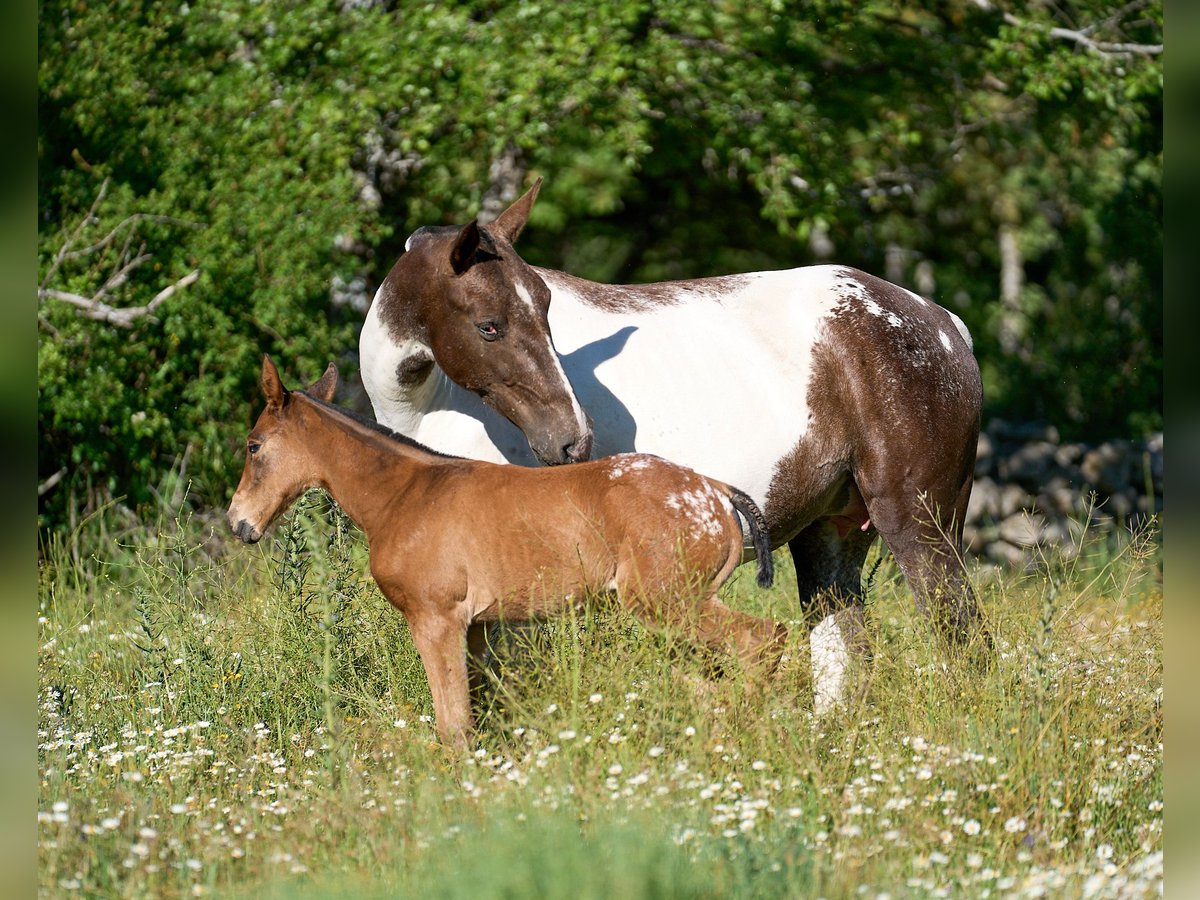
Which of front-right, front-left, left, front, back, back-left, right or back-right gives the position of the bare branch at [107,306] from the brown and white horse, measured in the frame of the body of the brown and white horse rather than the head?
front-right

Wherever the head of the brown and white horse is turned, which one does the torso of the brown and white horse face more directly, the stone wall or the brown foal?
the brown foal

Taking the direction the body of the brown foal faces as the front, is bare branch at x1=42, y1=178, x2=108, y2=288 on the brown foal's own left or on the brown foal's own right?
on the brown foal's own right

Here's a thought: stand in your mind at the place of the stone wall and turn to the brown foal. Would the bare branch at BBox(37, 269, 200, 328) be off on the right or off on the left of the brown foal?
right

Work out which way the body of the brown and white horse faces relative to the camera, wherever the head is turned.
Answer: to the viewer's left

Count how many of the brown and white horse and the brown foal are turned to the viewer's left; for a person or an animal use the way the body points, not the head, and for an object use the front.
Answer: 2

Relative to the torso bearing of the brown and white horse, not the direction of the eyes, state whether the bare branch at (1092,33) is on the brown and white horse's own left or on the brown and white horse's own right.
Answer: on the brown and white horse's own right

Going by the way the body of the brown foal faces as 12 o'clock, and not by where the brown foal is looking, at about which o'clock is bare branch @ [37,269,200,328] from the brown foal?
The bare branch is roughly at 2 o'clock from the brown foal.

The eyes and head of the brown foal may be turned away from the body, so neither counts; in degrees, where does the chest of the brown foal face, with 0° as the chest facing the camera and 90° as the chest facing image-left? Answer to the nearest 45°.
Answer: approximately 90°

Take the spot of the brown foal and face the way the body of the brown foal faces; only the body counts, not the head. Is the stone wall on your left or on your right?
on your right
